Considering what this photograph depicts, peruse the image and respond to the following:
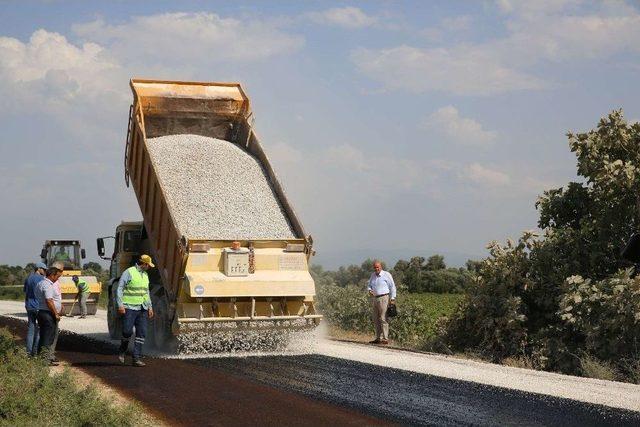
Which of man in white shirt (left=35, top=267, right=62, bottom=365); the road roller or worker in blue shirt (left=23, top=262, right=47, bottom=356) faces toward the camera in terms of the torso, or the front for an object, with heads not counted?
the road roller

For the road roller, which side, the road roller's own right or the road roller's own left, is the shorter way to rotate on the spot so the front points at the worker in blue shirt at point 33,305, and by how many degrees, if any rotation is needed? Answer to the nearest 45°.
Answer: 0° — it already faces them

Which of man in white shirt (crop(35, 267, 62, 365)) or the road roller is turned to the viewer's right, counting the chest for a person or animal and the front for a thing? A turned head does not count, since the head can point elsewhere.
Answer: the man in white shirt

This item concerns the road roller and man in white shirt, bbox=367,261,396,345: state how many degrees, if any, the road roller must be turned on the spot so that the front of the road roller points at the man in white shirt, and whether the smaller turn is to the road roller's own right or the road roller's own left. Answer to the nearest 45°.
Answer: approximately 45° to the road roller's own left

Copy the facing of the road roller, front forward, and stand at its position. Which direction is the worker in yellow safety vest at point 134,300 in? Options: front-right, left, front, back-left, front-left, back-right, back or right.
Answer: front

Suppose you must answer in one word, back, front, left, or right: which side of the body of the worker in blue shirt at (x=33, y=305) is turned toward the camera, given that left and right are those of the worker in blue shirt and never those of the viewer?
right

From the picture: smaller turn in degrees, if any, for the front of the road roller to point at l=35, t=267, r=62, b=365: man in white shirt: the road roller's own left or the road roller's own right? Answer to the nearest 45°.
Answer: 0° — it already faces them

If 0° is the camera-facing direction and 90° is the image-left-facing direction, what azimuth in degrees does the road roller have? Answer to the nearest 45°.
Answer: approximately 0°

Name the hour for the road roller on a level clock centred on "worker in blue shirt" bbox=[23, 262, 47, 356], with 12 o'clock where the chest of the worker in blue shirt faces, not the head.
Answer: The road roller is roughly at 9 o'clock from the worker in blue shirt.

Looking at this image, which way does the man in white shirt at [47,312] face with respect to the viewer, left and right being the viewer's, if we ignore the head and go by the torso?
facing to the right of the viewer

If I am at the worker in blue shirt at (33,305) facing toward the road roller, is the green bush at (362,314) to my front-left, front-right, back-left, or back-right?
front-right

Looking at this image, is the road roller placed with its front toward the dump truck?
yes

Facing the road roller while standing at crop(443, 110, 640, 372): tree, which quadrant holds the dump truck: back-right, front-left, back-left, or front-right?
front-left
